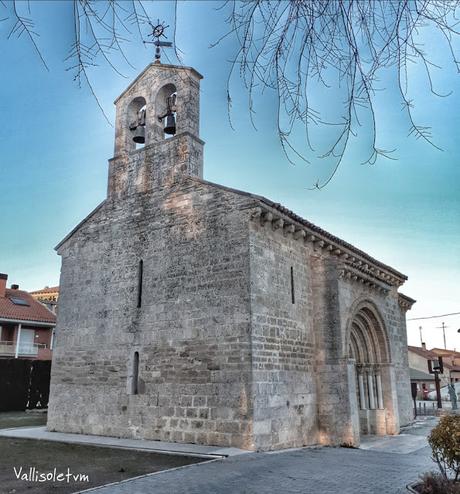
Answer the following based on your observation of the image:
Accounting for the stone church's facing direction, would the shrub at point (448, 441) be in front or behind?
in front

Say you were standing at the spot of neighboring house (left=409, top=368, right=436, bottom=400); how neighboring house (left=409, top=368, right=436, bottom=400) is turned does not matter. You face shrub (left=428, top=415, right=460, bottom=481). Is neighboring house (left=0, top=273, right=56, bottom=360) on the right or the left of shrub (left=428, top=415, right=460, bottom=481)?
right

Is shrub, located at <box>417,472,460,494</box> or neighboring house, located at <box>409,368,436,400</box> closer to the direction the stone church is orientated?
the shrub

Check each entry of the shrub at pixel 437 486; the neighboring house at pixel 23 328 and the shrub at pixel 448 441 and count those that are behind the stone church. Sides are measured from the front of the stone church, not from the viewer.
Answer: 1

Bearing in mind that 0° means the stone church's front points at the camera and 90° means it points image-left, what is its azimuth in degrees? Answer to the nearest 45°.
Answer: approximately 315°

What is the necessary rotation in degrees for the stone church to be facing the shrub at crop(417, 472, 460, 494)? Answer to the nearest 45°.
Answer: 0° — it already faces it

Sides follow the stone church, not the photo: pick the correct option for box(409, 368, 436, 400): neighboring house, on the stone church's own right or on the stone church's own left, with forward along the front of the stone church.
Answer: on the stone church's own left

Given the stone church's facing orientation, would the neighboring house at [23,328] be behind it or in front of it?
behind

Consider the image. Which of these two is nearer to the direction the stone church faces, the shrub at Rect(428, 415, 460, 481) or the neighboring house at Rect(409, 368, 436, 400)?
the shrub
